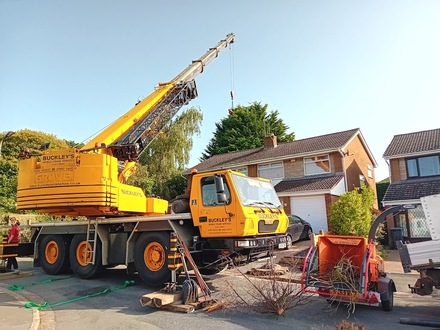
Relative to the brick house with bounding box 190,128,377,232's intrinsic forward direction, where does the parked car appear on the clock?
The parked car is roughly at 11 o'clock from the brick house.

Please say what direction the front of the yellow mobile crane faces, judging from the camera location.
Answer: facing the viewer and to the right of the viewer

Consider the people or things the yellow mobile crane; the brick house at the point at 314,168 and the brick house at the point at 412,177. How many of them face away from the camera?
0

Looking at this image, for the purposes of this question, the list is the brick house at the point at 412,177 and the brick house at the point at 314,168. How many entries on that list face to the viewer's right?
0

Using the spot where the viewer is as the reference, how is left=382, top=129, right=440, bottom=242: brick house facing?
facing the viewer

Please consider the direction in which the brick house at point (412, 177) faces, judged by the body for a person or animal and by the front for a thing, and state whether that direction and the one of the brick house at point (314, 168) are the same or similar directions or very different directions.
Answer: same or similar directions

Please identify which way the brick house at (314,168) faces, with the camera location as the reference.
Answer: facing the viewer and to the left of the viewer

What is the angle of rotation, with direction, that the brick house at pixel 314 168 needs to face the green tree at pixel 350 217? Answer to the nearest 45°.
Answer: approximately 45° to its left

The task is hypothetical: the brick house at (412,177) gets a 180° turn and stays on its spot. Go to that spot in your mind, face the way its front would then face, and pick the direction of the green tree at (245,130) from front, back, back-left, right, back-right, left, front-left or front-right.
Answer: front-left

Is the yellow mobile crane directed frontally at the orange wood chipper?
yes

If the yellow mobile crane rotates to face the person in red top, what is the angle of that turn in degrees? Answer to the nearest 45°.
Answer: approximately 180°

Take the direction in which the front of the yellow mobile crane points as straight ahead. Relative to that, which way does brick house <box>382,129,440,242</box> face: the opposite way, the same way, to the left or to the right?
to the right
